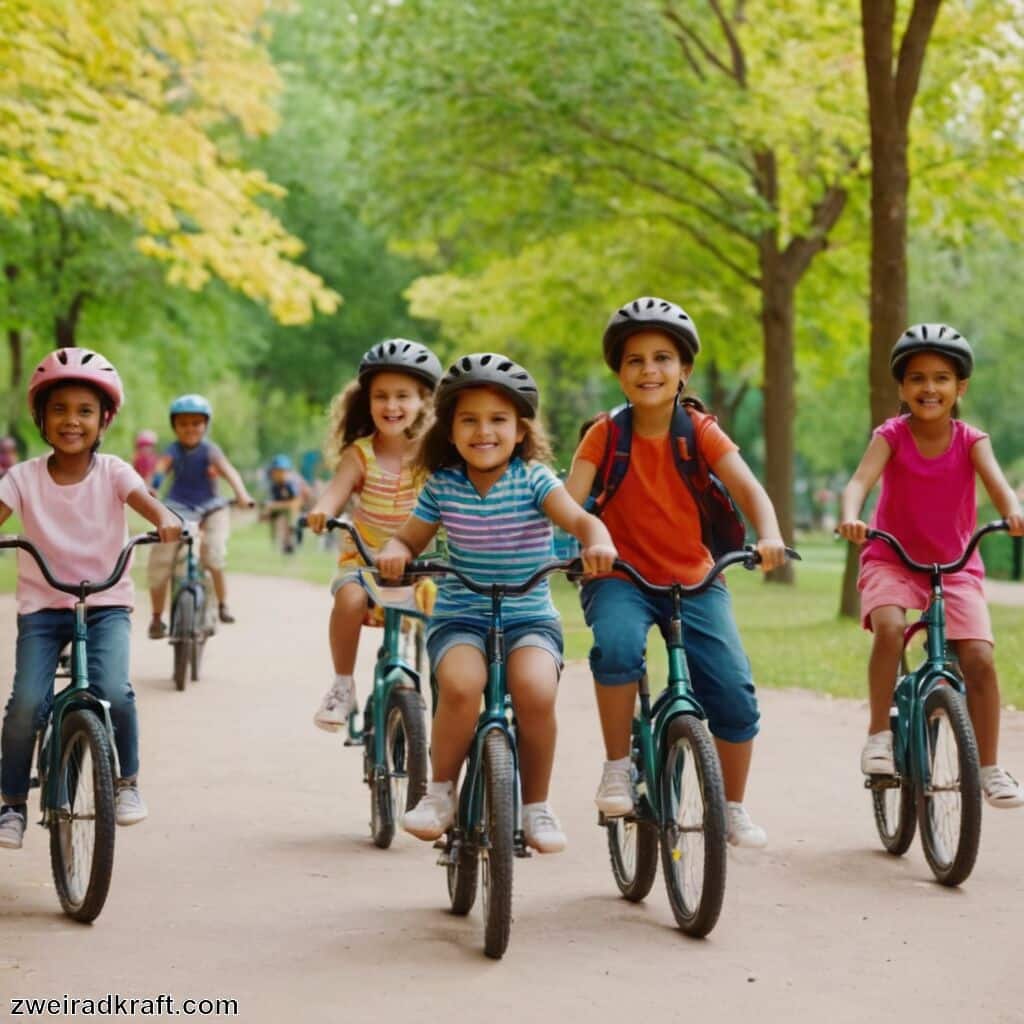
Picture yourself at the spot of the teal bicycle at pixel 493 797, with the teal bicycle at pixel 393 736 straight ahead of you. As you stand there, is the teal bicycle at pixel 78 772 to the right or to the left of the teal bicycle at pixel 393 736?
left

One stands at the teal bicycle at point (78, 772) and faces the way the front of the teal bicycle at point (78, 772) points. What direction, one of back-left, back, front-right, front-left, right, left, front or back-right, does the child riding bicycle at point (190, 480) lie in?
back

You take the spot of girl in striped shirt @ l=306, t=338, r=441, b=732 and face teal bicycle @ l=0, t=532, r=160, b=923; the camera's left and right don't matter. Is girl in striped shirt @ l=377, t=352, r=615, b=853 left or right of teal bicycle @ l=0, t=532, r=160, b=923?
left

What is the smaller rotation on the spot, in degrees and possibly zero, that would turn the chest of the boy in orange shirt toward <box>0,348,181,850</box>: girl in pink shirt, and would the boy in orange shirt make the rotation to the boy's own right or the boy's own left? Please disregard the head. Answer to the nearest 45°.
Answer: approximately 90° to the boy's own right

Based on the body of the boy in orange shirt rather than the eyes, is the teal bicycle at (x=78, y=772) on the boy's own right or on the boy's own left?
on the boy's own right

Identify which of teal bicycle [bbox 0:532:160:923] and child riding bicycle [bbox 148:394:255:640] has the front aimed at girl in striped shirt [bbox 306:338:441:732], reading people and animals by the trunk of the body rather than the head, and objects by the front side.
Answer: the child riding bicycle
